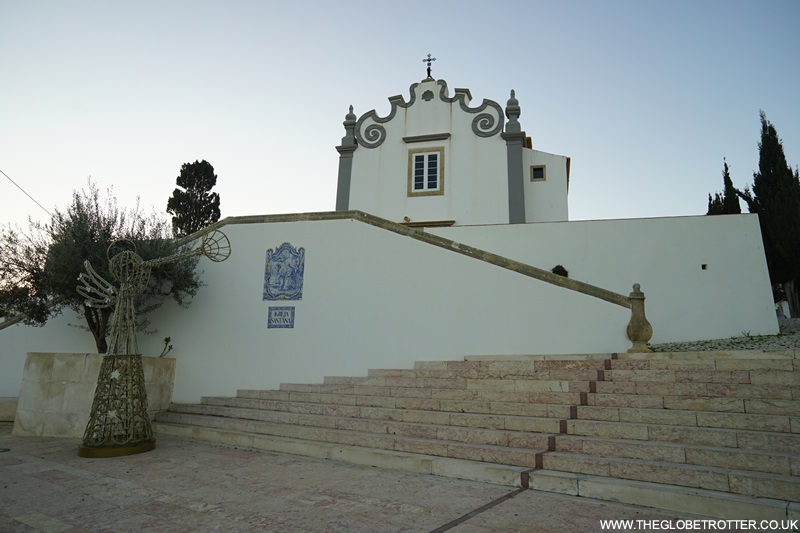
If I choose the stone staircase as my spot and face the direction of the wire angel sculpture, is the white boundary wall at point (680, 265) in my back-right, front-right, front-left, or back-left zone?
back-right

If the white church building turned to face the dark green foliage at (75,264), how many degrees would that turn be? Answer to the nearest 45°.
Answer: approximately 90° to its right

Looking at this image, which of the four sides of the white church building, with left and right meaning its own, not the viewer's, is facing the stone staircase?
front

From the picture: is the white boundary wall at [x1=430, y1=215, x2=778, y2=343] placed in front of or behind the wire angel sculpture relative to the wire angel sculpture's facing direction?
in front

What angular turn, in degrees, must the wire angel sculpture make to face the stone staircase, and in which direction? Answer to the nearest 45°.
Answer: approximately 45° to its right

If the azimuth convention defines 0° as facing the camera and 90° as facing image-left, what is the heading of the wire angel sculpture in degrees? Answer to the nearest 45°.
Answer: approximately 270°

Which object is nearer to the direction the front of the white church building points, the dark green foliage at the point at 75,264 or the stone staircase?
the stone staircase

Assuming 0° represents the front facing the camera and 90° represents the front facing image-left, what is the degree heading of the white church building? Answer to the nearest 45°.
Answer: approximately 0°

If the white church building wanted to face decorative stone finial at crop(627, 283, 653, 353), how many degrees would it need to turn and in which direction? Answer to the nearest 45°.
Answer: approximately 45° to its left

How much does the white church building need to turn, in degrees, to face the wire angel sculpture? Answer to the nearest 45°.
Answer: approximately 45° to its right
